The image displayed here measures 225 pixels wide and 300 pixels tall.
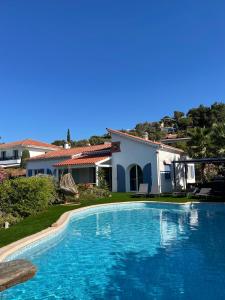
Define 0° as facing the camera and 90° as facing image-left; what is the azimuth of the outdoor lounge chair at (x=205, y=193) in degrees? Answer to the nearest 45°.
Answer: approximately 45°

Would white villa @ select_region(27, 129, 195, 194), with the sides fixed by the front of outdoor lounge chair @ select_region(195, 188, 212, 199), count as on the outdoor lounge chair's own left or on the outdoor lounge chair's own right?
on the outdoor lounge chair's own right

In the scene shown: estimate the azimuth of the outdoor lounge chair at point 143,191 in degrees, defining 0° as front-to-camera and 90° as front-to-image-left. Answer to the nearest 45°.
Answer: approximately 45°

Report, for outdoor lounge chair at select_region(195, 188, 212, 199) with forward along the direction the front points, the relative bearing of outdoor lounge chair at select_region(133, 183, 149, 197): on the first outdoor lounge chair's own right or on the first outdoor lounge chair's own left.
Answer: on the first outdoor lounge chair's own right

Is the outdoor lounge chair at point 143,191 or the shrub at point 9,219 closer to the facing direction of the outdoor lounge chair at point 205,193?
the shrub

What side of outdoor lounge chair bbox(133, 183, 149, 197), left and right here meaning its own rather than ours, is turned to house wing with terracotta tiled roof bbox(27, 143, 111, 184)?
right

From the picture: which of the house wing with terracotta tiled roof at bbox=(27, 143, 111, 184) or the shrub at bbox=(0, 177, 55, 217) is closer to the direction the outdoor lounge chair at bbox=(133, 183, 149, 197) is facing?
the shrub
